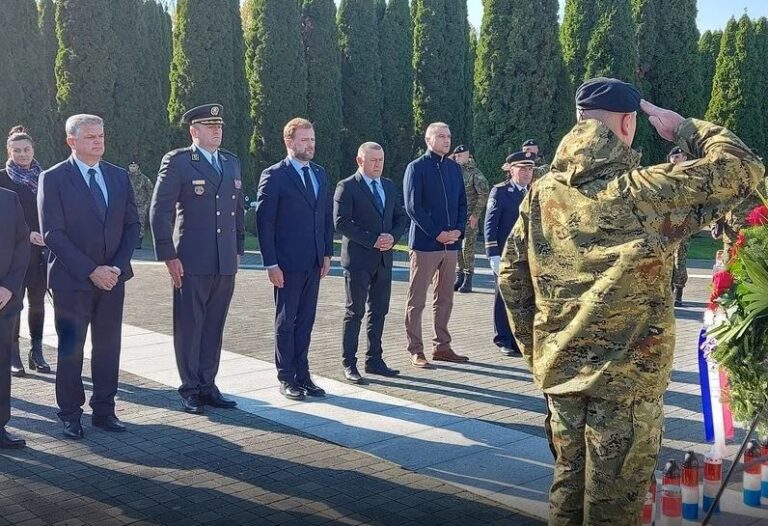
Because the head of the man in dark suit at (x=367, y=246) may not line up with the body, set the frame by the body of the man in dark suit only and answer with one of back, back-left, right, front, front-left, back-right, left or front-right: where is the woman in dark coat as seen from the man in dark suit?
back-right

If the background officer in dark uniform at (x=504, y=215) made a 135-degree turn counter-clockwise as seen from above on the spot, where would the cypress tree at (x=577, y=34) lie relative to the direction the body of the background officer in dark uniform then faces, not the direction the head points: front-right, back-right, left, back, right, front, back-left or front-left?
front

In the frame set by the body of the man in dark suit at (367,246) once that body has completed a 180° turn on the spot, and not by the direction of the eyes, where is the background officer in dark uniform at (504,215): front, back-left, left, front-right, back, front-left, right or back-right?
right

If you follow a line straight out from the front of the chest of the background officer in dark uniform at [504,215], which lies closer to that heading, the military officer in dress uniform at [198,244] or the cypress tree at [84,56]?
the military officer in dress uniform

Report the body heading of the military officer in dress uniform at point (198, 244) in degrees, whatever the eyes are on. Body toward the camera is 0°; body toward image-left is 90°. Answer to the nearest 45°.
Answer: approximately 315°

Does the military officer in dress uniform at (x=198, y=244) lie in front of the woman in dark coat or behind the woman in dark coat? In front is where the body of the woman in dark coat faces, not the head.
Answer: in front

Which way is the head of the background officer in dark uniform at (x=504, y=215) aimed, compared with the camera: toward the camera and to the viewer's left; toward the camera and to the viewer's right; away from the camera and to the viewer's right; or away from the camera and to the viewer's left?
toward the camera and to the viewer's right

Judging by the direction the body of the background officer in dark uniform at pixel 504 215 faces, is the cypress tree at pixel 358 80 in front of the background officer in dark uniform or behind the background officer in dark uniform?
behind

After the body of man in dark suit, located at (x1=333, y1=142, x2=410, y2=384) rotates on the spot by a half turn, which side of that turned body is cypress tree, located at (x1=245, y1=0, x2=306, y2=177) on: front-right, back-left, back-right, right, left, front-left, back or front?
front-right

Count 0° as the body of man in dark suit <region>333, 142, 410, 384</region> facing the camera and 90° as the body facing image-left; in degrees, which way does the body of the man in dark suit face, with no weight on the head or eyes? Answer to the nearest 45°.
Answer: approximately 315°
